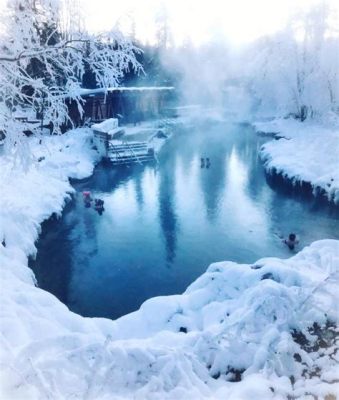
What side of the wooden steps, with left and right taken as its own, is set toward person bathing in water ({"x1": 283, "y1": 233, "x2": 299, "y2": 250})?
front

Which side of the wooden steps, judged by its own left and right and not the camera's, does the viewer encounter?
front

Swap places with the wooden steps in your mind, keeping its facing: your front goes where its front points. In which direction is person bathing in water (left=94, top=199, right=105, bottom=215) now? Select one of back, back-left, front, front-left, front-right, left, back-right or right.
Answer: front
